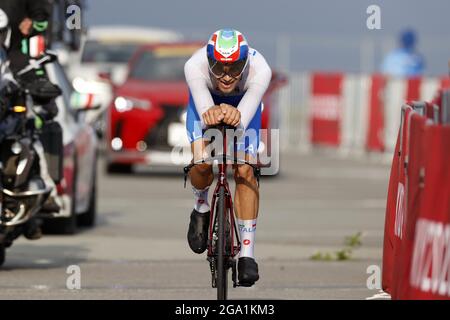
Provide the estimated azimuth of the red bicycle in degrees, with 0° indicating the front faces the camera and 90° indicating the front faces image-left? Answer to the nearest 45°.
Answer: approximately 0°

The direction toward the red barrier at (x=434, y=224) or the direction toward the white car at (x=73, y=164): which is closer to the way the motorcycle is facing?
the red barrier

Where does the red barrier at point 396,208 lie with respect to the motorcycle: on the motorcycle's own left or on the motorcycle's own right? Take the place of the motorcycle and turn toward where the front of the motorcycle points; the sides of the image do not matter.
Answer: on the motorcycle's own left

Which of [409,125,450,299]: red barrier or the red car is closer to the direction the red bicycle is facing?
the red barrier

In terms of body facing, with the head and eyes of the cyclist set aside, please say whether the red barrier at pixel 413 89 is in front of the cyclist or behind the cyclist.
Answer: behind

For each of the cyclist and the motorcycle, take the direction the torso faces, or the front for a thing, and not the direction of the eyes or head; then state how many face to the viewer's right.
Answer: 0

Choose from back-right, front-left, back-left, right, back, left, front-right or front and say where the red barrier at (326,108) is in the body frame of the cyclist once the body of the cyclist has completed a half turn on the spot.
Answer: front
